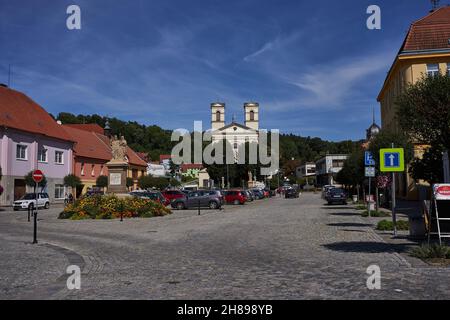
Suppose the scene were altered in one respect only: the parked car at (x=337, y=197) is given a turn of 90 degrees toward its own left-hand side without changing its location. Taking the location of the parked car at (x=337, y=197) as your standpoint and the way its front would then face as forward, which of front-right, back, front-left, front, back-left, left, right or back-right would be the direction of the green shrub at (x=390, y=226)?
left

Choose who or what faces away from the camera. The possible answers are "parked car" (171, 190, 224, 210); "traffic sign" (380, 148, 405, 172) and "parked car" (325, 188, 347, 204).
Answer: "parked car" (325, 188, 347, 204)

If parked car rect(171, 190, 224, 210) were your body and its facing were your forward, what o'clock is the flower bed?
The flower bed is roughly at 10 o'clock from the parked car.

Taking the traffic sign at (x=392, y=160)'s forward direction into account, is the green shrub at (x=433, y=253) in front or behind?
in front

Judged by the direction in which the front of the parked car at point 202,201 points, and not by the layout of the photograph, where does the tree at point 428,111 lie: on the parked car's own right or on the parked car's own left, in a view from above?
on the parked car's own left

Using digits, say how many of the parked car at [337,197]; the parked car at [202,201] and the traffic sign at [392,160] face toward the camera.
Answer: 1

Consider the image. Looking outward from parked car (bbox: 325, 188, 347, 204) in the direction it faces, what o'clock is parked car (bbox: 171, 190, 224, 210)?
parked car (bbox: 171, 190, 224, 210) is roughly at 8 o'clock from parked car (bbox: 325, 188, 347, 204).

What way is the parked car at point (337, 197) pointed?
away from the camera

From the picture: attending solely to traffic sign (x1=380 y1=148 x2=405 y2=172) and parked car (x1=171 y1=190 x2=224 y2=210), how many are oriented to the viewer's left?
1

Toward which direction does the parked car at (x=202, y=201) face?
to the viewer's left

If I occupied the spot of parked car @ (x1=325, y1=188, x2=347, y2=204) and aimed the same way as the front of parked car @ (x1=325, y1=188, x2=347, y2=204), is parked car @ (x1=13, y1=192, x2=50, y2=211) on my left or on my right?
on my left

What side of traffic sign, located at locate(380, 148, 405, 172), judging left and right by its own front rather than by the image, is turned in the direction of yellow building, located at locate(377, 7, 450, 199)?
back

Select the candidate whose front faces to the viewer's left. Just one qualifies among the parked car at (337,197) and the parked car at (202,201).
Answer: the parked car at (202,201)
